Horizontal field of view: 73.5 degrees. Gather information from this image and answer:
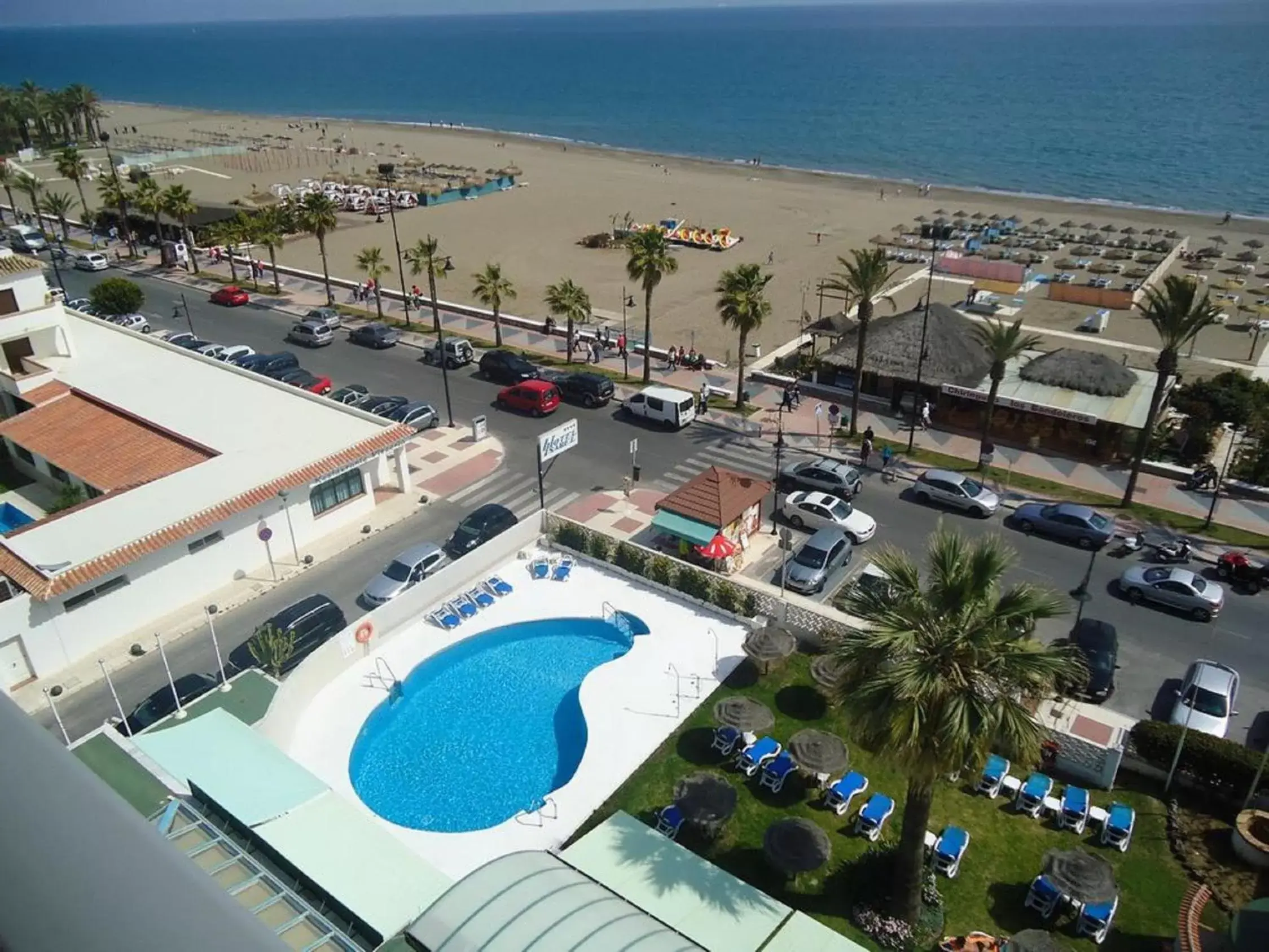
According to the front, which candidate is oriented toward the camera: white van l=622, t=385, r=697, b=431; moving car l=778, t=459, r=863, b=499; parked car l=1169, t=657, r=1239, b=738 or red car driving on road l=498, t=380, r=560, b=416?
parked car l=1169, t=657, r=1239, b=738

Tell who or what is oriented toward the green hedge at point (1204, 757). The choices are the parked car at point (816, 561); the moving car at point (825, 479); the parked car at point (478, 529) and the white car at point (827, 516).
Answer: the white car

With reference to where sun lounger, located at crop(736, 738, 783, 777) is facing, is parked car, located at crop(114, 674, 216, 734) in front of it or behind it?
in front

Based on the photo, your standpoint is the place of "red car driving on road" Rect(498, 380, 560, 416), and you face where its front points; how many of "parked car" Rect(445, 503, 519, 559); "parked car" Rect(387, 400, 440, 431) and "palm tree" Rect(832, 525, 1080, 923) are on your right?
0

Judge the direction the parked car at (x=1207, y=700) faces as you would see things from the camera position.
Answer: facing the viewer

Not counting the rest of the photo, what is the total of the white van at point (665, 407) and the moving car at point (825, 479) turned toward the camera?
0

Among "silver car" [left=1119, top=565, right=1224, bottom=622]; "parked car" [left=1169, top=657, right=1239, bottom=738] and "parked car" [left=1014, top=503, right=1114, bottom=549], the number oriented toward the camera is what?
1

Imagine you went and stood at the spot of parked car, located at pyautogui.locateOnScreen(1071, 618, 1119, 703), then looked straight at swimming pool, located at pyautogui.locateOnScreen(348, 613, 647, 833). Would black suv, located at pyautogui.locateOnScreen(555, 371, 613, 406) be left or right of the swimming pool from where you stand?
right

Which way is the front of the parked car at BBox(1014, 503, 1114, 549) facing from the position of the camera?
facing away from the viewer and to the left of the viewer

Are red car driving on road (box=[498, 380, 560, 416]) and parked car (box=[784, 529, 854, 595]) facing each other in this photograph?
no

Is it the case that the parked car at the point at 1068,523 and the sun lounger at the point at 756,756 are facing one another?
no

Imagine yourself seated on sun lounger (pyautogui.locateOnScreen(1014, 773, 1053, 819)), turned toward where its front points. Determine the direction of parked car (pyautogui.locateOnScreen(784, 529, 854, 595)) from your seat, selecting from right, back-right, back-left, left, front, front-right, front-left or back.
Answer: right

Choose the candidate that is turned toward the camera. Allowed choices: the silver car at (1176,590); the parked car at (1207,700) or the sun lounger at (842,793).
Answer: the parked car

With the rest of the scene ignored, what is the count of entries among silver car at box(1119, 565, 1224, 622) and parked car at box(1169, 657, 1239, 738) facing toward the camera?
1
